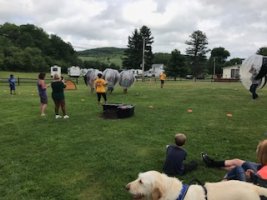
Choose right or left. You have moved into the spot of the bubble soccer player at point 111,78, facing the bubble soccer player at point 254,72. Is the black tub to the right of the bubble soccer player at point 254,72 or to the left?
right

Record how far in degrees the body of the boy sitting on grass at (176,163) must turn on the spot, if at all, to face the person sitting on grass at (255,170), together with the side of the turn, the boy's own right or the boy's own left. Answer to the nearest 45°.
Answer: approximately 90° to the boy's own right

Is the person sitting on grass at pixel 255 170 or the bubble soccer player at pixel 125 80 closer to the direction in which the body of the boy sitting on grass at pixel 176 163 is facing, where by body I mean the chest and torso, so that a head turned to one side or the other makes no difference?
the bubble soccer player

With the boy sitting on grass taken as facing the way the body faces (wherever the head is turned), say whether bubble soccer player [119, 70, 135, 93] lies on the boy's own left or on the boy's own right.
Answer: on the boy's own left

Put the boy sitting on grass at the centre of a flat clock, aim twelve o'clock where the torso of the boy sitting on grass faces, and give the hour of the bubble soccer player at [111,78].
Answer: The bubble soccer player is roughly at 10 o'clock from the boy sitting on grass.

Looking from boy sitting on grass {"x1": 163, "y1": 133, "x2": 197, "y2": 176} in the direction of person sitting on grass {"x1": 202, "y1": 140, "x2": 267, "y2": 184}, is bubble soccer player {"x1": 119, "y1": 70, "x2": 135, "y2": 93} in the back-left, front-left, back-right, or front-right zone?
back-left

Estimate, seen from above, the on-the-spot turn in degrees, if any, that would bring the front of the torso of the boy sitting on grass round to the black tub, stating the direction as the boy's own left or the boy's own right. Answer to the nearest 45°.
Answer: approximately 45° to the boy's own left

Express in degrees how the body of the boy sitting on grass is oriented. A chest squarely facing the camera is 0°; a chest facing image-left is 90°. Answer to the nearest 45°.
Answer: approximately 225°
